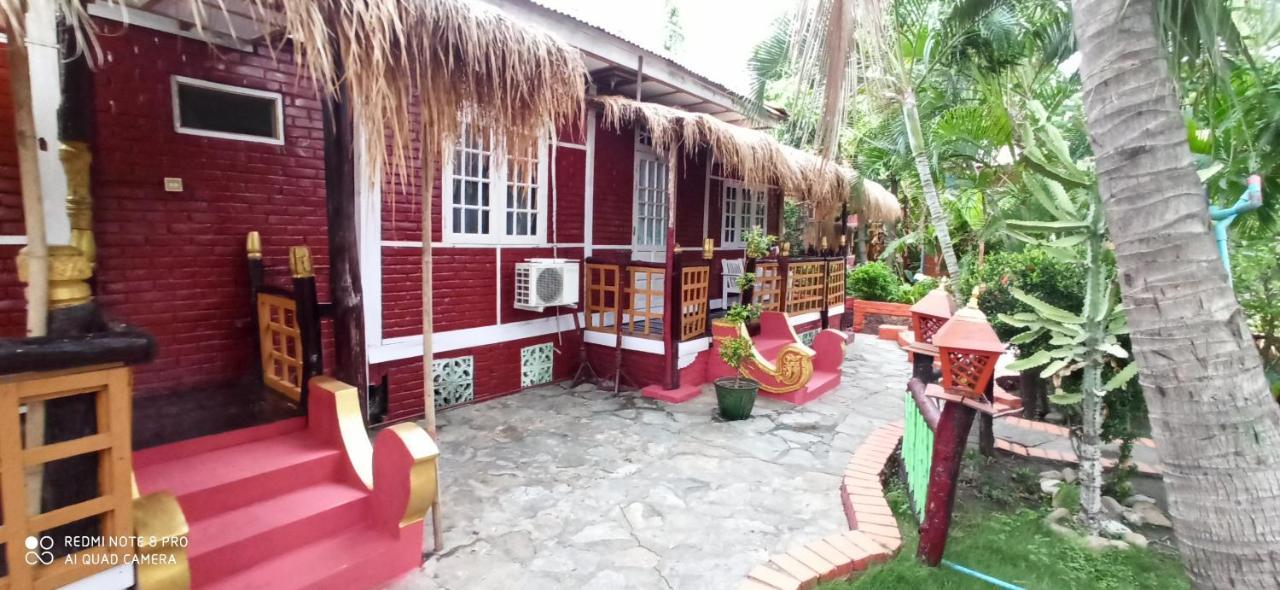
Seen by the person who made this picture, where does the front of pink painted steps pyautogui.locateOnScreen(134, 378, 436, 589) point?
facing the viewer and to the right of the viewer

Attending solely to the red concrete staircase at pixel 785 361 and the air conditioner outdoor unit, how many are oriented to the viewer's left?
0

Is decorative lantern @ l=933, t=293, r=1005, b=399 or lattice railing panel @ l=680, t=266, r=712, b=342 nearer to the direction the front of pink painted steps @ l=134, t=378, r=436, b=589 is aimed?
the decorative lantern

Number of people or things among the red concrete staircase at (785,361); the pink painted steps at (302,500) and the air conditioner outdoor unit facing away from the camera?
0

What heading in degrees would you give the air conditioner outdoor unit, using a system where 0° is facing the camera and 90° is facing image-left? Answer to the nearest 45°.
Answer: approximately 315°

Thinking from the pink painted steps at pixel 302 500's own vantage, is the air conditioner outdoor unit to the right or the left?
on its left

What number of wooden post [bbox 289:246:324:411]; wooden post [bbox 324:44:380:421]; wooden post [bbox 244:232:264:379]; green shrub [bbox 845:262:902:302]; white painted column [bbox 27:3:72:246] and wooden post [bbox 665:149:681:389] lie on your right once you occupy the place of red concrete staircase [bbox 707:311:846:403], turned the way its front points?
5

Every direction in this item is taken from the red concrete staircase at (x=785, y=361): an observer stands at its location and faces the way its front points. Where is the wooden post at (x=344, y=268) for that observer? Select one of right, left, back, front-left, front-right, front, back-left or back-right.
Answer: right

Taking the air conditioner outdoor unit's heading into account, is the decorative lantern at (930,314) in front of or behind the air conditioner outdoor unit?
in front

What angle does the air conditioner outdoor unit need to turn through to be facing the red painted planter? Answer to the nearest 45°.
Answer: approximately 90° to its left

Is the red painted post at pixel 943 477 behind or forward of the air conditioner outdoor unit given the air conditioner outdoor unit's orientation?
forward

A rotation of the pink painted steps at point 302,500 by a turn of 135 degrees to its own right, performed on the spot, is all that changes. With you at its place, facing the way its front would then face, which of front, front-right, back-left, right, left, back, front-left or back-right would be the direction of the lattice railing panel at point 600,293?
back-right

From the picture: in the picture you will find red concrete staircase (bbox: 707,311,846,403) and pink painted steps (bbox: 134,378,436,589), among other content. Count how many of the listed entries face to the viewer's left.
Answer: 0
